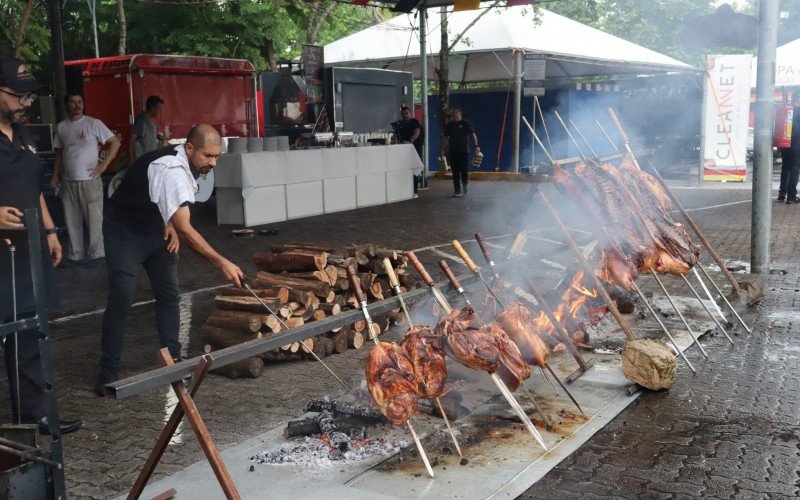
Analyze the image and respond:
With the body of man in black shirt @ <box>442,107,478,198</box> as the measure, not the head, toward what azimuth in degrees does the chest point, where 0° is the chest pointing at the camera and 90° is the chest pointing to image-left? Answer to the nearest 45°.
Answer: approximately 0°

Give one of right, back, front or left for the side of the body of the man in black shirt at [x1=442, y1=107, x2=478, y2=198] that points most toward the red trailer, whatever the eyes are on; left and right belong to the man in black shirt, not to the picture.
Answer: right

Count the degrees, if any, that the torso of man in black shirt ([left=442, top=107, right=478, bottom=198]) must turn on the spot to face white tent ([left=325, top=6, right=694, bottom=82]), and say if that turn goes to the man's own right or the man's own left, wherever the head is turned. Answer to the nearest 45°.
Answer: approximately 180°

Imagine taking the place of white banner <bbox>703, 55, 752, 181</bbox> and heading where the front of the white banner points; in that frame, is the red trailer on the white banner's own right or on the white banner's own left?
on the white banner's own right

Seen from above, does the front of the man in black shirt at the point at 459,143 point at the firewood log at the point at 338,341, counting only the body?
yes
